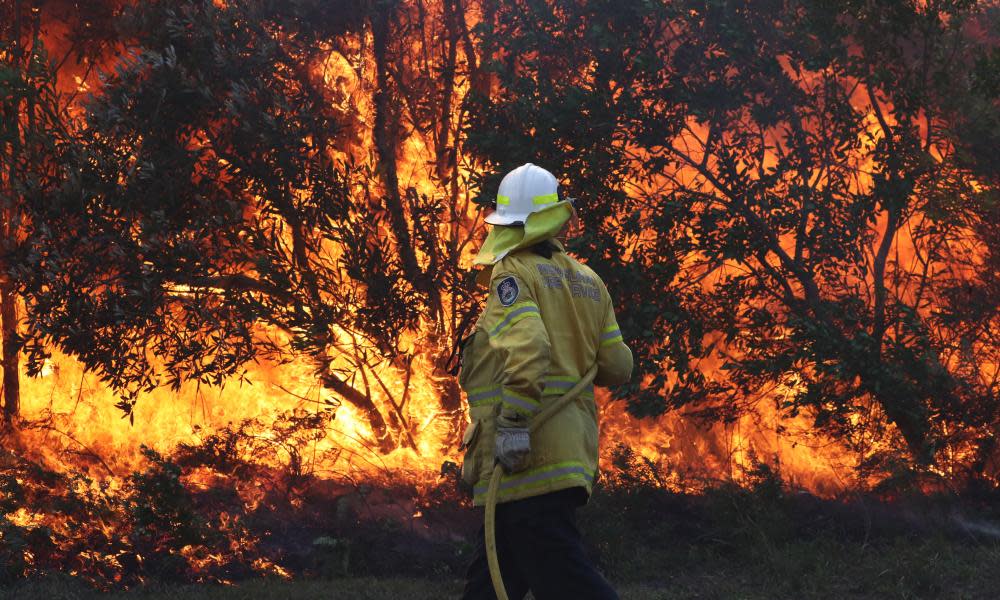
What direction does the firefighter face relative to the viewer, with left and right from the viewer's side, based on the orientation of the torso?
facing away from the viewer and to the left of the viewer

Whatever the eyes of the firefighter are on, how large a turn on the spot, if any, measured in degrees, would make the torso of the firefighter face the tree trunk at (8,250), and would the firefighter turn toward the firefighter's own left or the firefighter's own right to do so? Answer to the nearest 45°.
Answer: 0° — they already face it

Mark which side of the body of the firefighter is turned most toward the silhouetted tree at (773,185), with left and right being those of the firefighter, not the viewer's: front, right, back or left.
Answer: right

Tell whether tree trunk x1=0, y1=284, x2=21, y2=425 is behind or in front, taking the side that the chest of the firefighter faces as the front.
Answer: in front

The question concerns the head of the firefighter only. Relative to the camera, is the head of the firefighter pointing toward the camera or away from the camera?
away from the camera

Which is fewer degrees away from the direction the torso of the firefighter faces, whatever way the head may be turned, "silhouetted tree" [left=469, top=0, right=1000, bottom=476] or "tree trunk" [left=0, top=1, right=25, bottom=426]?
the tree trunk

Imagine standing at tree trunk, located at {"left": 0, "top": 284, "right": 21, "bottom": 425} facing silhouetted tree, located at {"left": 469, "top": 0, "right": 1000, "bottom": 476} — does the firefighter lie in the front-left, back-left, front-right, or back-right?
front-right
